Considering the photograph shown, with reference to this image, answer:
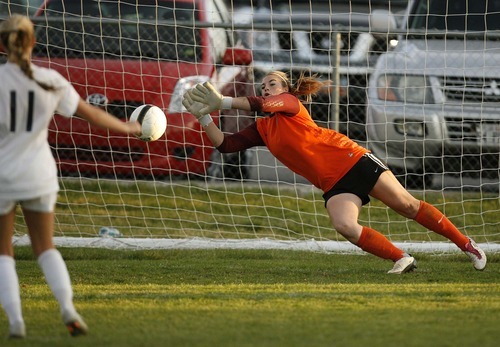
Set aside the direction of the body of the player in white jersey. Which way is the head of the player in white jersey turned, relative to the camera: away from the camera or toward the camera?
away from the camera

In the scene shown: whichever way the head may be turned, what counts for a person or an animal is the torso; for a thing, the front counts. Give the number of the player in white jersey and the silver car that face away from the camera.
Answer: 1

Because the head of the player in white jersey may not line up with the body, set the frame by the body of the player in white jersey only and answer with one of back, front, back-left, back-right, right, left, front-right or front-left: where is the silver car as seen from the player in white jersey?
front-right

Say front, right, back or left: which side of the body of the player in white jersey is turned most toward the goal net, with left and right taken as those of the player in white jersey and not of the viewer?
front

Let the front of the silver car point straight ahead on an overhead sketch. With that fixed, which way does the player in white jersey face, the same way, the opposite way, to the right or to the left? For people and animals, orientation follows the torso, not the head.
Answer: the opposite way

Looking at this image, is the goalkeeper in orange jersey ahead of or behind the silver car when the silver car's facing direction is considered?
ahead

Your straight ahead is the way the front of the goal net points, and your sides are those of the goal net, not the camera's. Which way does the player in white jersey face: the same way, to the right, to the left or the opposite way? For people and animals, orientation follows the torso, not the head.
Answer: the opposite way

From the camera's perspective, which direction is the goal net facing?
toward the camera

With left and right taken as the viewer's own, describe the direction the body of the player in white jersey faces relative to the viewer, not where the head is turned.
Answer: facing away from the viewer

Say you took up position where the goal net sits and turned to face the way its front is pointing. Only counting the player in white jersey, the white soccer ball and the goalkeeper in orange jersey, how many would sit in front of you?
3

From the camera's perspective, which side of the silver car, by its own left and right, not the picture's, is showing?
front

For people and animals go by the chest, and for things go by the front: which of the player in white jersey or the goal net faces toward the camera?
the goal net

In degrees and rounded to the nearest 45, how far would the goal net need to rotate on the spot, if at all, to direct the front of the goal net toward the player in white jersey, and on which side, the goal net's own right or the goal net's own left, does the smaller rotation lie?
0° — it already faces them

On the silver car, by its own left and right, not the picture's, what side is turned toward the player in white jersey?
front
